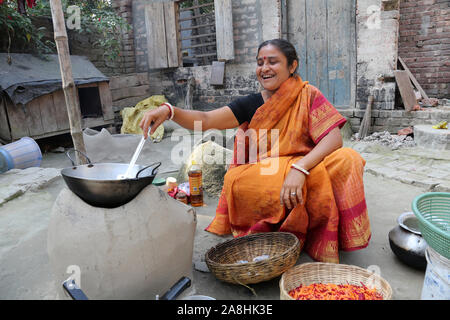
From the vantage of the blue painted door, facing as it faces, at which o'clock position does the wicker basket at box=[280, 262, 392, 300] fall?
The wicker basket is roughly at 12 o'clock from the blue painted door.

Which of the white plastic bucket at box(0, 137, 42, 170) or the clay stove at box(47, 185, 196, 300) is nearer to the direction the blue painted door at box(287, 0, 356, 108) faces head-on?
the clay stove

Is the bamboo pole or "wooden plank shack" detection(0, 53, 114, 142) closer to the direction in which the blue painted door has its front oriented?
the bamboo pole

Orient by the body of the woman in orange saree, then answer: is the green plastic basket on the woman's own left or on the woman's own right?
on the woman's own left

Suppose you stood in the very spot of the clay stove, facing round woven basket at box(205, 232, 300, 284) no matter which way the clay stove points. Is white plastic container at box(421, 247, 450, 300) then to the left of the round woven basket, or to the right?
right

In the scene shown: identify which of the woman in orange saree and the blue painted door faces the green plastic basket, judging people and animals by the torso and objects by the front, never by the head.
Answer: the blue painted door

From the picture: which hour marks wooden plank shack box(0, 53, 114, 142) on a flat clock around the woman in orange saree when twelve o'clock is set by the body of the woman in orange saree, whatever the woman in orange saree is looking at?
The wooden plank shack is roughly at 3 o'clock from the woman in orange saree.

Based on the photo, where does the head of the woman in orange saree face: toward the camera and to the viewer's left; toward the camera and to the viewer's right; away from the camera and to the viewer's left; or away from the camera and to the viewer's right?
toward the camera and to the viewer's left

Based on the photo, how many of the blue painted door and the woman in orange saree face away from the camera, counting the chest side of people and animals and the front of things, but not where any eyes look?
0

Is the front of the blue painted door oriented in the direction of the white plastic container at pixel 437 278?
yes

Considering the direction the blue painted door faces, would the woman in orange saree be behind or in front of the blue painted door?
in front

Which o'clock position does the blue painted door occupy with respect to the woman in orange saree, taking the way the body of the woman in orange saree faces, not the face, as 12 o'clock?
The blue painted door is roughly at 5 o'clock from the woman in orange saree.

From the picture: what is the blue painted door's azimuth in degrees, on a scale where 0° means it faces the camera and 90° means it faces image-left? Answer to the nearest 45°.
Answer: approximately 0°
